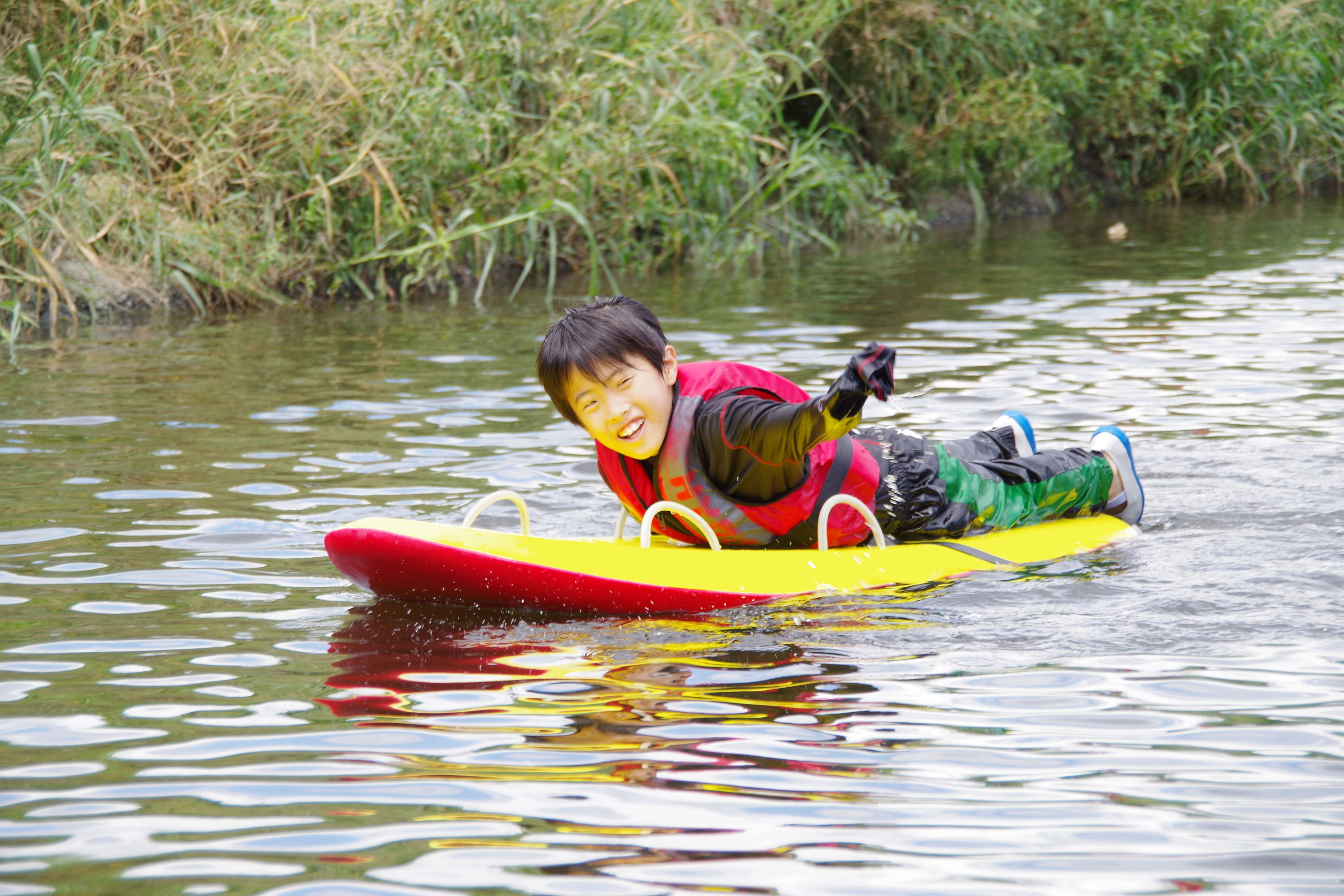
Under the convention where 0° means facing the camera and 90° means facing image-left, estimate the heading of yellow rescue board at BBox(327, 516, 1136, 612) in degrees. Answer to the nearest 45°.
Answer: approximately 90°
